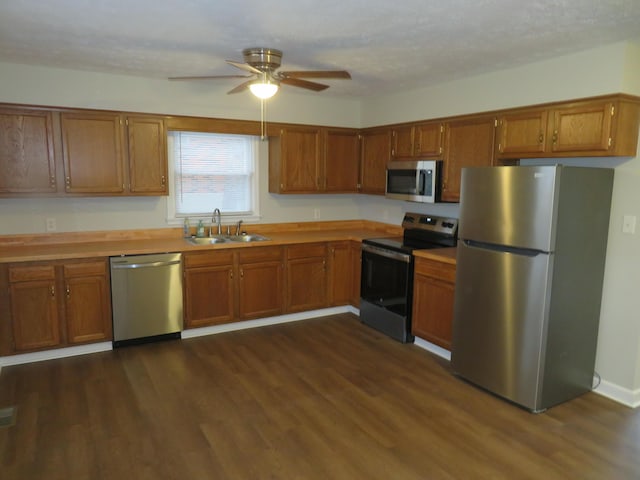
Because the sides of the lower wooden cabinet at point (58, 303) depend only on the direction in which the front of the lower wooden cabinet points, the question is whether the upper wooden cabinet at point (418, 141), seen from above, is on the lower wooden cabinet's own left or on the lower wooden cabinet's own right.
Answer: on the lower wooden cabinet's own left

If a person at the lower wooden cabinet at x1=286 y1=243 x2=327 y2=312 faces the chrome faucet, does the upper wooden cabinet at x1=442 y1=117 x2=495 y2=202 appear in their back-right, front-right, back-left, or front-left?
back-left

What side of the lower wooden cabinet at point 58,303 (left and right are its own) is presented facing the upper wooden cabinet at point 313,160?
left

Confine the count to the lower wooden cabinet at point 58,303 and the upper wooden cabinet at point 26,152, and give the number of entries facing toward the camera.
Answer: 2

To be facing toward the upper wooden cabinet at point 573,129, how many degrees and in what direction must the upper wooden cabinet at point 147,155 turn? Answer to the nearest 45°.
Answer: approximately 45° to its left

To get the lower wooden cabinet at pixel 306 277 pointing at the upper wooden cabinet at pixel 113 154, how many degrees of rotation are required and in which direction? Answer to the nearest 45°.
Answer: approximately 135° to its right

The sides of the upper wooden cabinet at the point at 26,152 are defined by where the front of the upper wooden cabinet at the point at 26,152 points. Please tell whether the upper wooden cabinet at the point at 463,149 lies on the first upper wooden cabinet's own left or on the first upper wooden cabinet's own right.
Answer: on the first upper wooden cabinet's own left

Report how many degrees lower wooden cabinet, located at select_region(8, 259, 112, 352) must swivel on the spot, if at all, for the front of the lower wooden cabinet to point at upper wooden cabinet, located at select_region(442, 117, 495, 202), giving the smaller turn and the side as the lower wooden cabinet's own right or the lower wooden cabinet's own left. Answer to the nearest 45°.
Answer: approximately 45° to the lower wooden cabinet's own left
